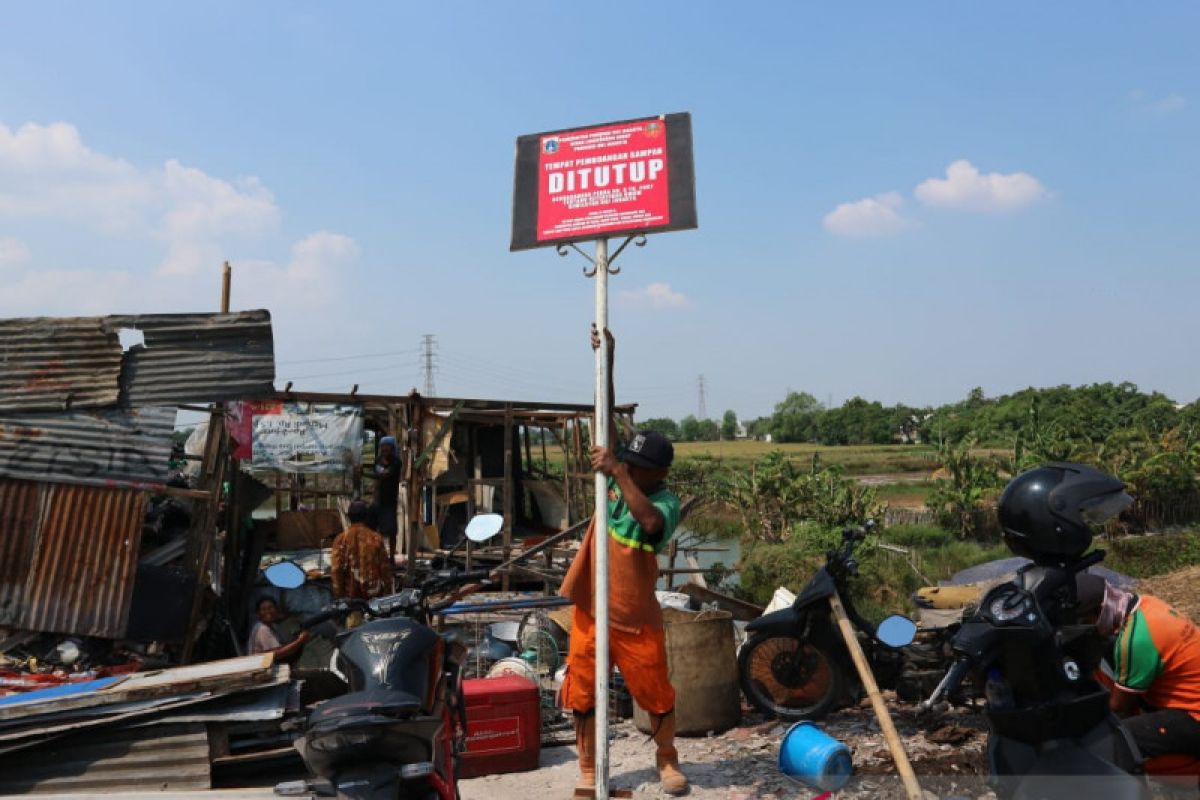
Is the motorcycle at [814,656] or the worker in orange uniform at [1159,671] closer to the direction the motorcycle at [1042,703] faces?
the motorcycle

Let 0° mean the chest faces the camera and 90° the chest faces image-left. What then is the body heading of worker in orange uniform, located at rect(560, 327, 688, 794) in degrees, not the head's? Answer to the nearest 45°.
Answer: approximately 45°

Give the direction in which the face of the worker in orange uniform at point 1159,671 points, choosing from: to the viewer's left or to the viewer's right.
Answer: to the viewer's left

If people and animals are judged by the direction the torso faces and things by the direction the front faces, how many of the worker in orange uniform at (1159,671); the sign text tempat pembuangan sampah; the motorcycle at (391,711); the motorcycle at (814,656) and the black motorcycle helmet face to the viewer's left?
2

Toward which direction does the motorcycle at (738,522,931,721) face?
to the viewer's left

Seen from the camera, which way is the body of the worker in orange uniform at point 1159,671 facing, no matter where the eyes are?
to the viewer's left
